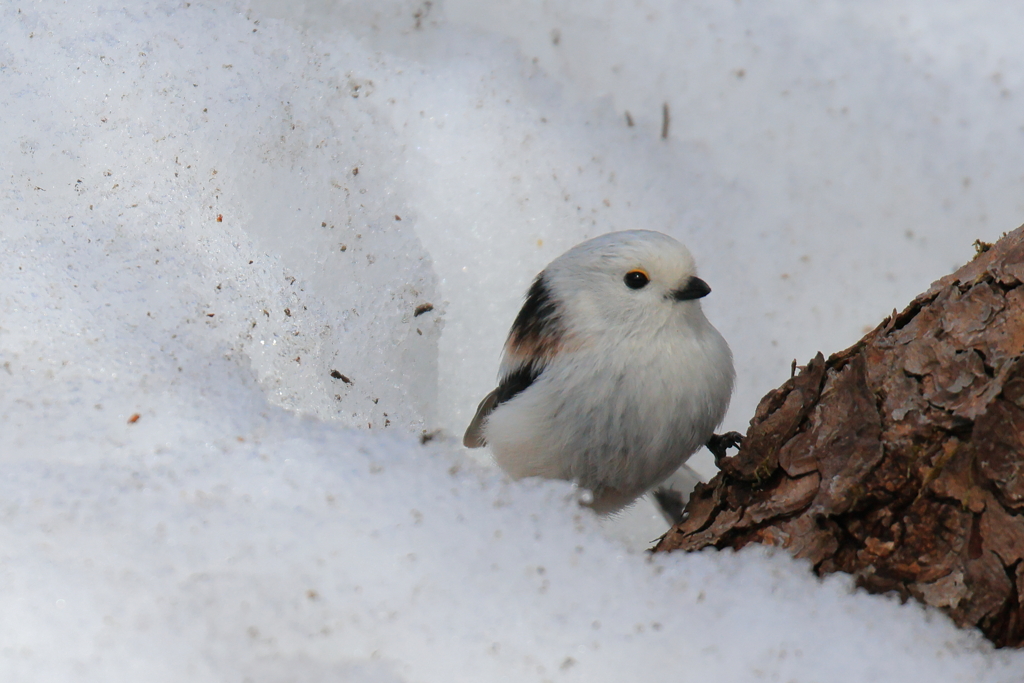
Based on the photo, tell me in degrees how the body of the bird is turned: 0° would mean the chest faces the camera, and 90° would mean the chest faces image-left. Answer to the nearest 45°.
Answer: approximately 315°
